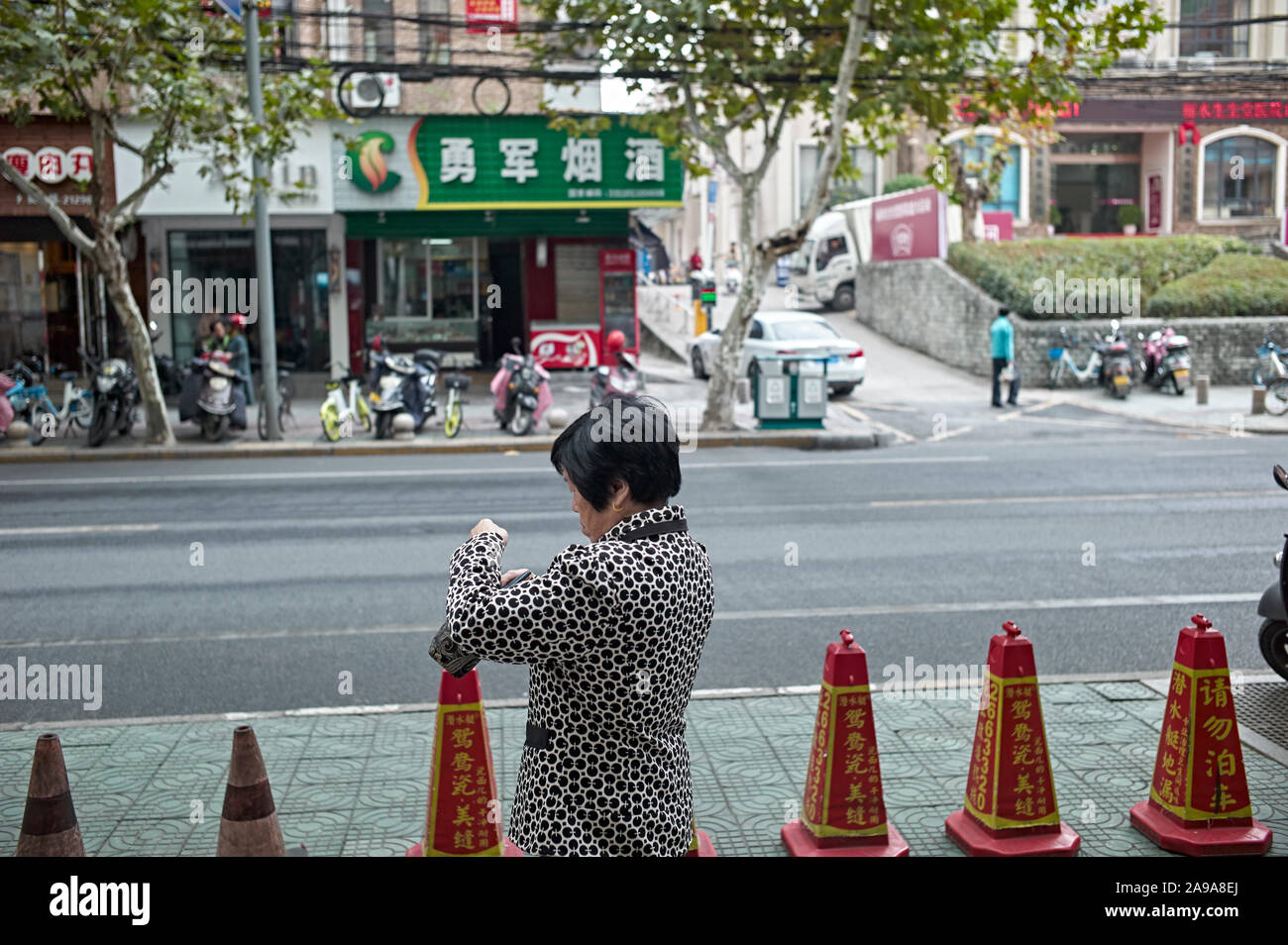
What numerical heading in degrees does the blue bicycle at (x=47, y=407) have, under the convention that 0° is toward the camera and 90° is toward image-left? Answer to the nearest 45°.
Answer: approximately 45°

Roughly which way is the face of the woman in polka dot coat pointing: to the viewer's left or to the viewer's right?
to the viewer's left

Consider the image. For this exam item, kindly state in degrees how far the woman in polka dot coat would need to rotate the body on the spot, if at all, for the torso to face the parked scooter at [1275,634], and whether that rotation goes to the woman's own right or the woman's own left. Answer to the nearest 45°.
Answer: approximately 90° to the woman's own right

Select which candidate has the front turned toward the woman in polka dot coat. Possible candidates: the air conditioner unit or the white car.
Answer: the air conditioner unit

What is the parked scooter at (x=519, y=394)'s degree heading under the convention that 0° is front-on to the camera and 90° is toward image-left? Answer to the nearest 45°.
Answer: approximately 0°
